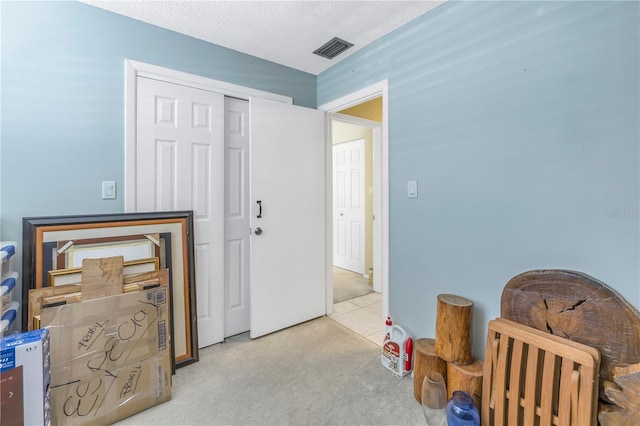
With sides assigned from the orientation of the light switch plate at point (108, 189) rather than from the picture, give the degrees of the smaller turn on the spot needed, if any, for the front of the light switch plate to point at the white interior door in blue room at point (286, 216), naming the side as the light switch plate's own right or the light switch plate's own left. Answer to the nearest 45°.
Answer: approximately 90° to the light switch plate's own left

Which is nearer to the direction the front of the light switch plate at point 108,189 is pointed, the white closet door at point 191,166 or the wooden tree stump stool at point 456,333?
the wooden tree stump stool

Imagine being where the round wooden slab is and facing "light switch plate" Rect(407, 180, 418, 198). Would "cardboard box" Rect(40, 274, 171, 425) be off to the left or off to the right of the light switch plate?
left

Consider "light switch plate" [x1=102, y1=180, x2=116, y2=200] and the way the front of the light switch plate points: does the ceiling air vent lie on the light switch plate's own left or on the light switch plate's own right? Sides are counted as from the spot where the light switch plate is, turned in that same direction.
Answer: on the light switch plate's own left

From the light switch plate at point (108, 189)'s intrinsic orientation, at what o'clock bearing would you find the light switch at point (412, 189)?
The light switch is roughly at 10 o'clock from the light switch plate.

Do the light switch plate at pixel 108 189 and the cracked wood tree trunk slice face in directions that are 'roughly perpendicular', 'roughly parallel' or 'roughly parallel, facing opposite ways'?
roughly perpendicular
